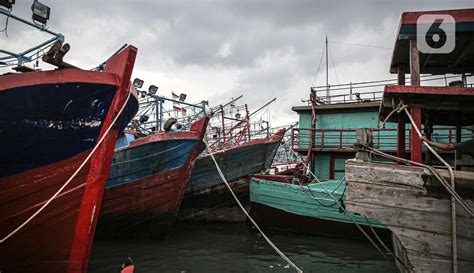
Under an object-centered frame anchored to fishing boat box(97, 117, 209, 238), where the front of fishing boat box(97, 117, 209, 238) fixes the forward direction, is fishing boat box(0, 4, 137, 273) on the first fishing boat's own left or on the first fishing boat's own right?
on the first fishing boat's own right

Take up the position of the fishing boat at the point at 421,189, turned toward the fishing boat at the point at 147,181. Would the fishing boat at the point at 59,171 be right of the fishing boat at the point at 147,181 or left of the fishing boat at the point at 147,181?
left

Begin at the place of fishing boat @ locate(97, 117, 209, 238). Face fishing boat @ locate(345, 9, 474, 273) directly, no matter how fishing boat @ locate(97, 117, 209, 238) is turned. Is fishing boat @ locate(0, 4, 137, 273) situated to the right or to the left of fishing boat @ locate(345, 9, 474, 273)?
right

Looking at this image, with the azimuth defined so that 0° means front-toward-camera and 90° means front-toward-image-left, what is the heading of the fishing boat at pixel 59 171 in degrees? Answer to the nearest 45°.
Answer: approximately 315°

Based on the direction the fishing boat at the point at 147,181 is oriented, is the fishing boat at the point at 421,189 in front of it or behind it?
in front
